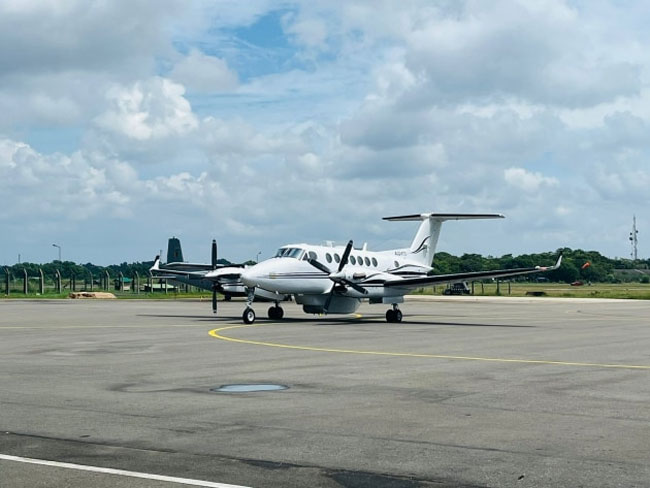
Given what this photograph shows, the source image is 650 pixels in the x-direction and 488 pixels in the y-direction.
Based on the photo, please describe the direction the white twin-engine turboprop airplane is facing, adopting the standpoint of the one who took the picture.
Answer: facing the viewer and to the left of the viewer

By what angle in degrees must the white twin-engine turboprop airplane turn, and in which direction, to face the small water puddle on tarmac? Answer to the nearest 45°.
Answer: approximately 45° to its left
